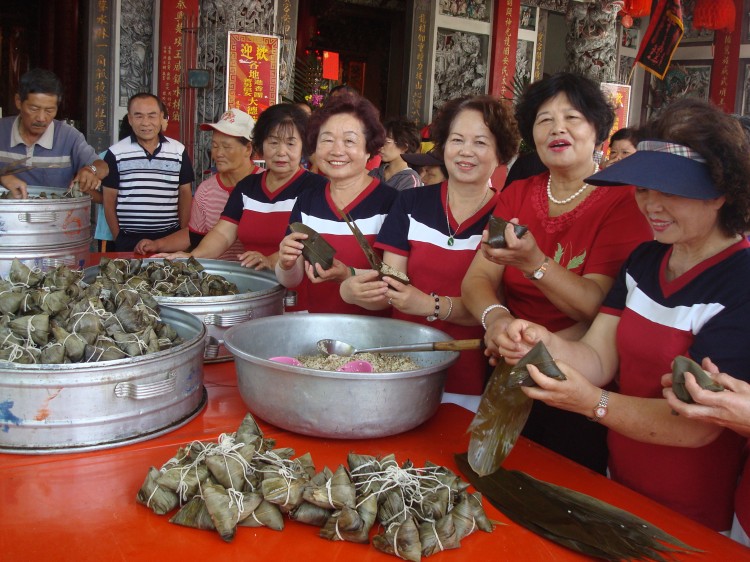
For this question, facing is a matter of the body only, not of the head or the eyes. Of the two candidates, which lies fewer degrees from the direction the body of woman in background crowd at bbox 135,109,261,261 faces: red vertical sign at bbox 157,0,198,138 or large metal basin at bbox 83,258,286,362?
the large metal basin

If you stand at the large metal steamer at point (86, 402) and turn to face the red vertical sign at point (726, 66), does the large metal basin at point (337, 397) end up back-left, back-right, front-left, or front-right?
front-right

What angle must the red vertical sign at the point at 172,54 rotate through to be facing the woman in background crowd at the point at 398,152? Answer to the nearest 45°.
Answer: approximately 45° to its left

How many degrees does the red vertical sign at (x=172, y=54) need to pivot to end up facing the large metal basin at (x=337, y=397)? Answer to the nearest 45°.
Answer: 0° — it already faces it

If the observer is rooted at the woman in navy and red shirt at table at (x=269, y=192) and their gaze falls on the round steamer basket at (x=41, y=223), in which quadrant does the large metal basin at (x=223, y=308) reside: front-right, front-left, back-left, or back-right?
front-left

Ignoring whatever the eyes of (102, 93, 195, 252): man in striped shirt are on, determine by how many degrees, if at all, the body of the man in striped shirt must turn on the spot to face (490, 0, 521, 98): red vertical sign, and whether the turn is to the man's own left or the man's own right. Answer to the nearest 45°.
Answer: approximately 135° to the man's own left

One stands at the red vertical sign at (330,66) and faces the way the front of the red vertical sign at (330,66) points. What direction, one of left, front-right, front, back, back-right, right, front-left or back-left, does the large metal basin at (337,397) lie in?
front

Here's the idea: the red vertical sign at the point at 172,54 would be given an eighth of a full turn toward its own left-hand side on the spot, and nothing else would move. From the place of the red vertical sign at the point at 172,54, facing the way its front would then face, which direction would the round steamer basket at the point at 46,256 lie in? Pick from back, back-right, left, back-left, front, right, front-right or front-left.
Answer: front-right

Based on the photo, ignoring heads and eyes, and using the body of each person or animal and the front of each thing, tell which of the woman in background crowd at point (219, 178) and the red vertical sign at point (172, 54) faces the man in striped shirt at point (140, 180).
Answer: the red vertical sign

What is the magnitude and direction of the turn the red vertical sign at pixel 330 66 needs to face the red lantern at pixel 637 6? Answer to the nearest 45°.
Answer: approximately 90° to its left

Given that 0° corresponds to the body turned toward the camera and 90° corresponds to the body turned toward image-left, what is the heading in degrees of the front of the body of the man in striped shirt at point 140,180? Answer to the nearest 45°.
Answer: approximately 0°

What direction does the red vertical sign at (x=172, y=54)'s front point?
toward the camera

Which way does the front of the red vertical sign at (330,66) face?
toward the camera

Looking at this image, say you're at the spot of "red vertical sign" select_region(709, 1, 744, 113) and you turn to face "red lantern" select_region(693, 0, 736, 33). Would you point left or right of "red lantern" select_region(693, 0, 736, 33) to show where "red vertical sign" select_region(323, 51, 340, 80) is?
right

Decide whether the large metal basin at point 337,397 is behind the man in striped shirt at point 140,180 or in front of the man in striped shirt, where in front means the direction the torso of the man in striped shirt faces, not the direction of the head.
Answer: in front
